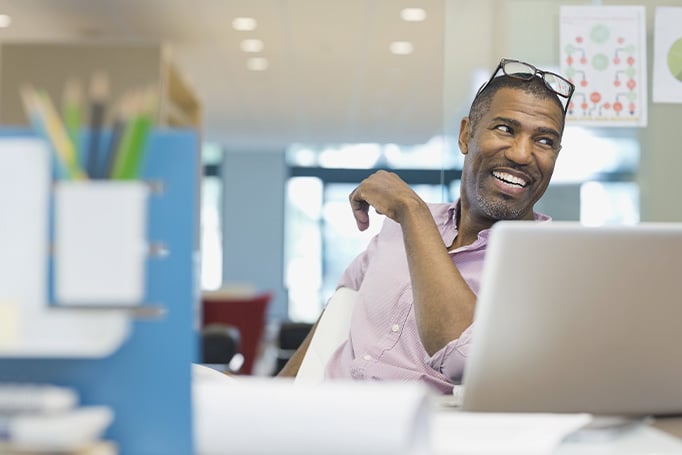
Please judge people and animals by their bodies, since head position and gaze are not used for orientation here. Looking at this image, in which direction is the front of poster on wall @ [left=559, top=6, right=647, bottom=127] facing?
toward the camera

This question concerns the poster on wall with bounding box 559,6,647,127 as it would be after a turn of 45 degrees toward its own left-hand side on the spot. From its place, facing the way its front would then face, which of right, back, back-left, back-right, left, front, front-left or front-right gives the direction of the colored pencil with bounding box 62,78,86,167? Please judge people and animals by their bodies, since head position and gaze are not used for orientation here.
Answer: front-right

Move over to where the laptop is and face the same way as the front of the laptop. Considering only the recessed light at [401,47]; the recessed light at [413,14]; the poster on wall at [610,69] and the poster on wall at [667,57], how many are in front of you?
4

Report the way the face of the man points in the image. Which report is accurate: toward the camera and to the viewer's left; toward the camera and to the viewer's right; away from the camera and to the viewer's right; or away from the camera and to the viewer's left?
toward the camera and to the viewer's right

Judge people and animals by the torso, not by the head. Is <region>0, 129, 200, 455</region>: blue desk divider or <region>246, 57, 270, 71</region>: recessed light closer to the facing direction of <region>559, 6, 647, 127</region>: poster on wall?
the blue desk divider

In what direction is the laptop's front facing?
away from the camera

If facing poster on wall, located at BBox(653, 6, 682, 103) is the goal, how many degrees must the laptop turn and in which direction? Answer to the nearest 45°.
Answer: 0° — it already faces it

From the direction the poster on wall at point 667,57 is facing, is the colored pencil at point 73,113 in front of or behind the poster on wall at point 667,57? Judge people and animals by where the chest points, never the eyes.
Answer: in front

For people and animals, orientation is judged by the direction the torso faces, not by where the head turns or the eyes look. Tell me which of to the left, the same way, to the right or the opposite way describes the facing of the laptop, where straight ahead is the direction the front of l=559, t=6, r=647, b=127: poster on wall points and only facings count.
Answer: the opposite way

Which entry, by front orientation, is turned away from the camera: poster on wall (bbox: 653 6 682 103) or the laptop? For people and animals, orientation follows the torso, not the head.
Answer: the laptop

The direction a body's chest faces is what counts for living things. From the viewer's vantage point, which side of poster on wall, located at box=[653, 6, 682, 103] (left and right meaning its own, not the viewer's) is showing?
front
